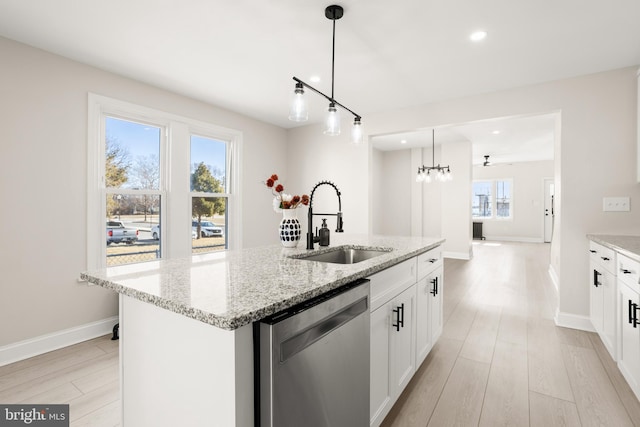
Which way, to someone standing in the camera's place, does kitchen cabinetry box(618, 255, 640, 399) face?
facing to the left of the viewer

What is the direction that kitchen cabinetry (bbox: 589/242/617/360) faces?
to the viewer's left

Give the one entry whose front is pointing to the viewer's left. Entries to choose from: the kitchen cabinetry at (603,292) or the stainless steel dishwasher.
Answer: the kitchen cabinetry

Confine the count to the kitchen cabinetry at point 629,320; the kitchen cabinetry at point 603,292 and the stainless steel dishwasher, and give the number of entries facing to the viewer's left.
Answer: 2

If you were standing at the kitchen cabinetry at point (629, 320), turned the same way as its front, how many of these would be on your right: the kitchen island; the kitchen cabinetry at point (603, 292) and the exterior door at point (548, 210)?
2

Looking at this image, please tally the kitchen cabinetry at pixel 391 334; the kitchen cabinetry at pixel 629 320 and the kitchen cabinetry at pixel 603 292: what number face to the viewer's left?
2

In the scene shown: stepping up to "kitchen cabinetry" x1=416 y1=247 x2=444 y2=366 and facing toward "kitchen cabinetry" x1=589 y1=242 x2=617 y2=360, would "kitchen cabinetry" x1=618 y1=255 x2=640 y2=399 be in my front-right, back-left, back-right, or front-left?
front-right

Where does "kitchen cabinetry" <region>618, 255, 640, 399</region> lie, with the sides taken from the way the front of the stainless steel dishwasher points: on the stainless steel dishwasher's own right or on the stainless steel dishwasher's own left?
on the stainless steel dishwasher's own left

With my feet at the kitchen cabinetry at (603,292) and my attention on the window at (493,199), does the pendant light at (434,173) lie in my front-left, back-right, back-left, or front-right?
front-left

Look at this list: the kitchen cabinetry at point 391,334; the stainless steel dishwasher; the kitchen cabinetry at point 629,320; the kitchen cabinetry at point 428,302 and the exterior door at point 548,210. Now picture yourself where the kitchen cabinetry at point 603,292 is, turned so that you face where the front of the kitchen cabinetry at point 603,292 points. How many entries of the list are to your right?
1

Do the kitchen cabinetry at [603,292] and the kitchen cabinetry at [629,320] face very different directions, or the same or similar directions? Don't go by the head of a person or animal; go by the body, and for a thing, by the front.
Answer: same or similar directions

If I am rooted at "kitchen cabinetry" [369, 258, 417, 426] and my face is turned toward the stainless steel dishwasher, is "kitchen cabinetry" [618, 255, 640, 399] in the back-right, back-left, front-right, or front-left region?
back-left

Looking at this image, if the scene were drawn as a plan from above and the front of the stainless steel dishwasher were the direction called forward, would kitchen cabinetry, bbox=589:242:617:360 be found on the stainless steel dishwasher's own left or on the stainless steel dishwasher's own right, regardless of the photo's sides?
on the stainless steel dishwasher's own left

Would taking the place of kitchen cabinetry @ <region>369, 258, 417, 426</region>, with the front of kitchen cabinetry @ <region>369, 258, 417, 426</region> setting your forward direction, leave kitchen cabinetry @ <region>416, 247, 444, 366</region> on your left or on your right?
on your left

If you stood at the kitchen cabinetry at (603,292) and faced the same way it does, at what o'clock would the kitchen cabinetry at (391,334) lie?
the kitchen cabinetry at (391,334) is roughly at 10 o'clock from the kitchen cabinetry at (603,292).

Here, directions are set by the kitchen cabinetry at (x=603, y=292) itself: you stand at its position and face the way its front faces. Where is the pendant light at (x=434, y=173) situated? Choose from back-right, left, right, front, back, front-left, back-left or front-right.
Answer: front-right
